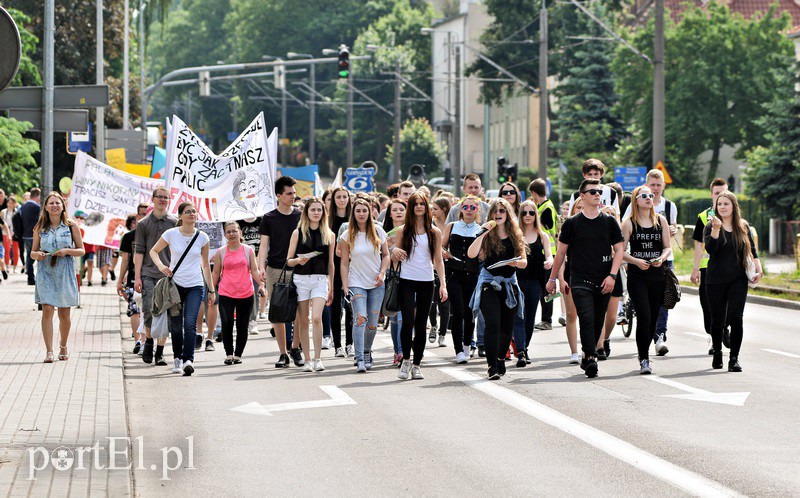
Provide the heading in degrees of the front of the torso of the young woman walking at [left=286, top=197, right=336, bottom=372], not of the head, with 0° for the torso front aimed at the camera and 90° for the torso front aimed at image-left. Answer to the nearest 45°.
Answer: approximately 0°

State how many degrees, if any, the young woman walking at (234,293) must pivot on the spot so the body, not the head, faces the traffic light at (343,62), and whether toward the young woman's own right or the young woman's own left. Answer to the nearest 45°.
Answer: approximately 180°

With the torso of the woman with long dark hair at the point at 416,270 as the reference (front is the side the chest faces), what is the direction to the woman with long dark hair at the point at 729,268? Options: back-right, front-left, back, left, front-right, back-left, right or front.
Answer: left

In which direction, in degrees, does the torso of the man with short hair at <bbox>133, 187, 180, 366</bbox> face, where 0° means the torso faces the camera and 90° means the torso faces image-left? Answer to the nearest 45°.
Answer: approximately 0°

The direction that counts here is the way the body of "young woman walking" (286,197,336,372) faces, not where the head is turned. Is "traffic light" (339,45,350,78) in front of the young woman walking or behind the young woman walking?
behind
